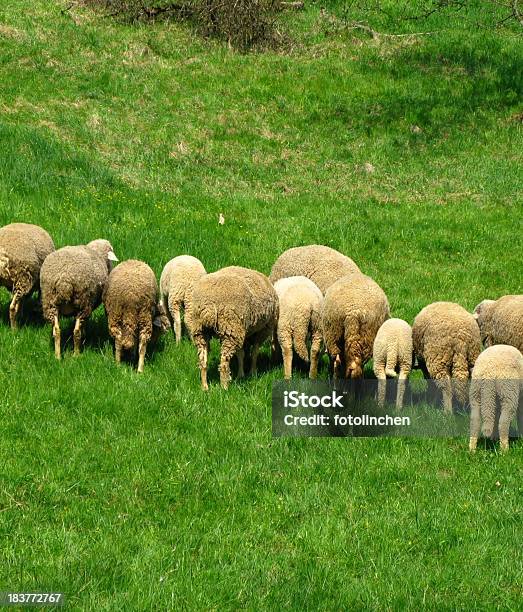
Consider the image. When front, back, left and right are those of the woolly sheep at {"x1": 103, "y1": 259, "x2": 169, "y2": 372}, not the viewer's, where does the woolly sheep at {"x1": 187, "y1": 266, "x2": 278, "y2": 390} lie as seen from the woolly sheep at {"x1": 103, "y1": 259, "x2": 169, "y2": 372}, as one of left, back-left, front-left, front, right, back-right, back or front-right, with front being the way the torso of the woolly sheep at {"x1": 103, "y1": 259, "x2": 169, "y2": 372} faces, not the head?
back-right

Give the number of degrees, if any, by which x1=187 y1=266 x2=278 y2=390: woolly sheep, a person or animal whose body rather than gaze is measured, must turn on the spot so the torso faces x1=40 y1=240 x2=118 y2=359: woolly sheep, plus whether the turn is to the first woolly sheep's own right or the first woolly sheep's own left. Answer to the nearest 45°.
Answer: approximately 135° to the first woolly sheep's own left

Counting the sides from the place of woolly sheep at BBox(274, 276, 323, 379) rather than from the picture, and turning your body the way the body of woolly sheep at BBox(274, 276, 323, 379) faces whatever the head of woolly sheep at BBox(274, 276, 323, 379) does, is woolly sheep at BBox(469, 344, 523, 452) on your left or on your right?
on your right

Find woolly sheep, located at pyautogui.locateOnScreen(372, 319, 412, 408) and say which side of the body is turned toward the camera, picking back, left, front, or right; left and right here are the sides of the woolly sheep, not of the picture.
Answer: back

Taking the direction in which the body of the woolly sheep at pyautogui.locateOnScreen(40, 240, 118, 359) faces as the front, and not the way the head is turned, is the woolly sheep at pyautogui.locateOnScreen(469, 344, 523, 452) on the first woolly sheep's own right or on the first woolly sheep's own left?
on the first woolly sheep's own right

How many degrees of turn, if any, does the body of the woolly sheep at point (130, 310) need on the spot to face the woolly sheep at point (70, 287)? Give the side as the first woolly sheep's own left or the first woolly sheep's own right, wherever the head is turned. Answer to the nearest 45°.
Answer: approximately 90° to the first woolly sheep's own left

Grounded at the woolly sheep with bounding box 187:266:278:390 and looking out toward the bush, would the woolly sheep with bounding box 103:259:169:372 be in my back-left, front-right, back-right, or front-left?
front-left

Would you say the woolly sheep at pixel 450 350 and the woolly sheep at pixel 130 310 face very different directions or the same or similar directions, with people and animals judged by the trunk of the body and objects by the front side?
same or similar directions

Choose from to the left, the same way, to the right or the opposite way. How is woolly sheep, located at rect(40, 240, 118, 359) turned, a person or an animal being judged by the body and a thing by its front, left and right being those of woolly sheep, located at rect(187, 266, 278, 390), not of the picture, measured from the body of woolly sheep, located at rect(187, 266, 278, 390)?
the same way

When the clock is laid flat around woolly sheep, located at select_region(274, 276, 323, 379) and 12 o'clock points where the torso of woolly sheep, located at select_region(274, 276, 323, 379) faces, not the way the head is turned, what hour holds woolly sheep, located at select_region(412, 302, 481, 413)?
woolly sheep, located at select_region(412, 302, 481, 413) is roughly at 4 o'clock from woolly sheep, located at select_region(274, 276, 323, 379).

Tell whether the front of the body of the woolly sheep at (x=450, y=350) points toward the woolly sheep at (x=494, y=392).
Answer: no

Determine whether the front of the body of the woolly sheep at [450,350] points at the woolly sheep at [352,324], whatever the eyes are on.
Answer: no

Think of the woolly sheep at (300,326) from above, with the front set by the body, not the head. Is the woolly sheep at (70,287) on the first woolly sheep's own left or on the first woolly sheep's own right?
on the first woolly sheep's own left

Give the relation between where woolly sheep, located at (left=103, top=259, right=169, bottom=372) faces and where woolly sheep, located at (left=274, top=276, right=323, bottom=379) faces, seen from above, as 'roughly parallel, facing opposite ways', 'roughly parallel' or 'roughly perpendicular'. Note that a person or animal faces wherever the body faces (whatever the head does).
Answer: roughly parallel

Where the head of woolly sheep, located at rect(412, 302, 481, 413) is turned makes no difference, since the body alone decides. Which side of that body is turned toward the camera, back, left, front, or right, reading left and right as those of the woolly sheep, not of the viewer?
back

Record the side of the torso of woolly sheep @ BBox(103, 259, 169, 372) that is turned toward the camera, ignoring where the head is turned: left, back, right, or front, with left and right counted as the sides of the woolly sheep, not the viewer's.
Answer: back

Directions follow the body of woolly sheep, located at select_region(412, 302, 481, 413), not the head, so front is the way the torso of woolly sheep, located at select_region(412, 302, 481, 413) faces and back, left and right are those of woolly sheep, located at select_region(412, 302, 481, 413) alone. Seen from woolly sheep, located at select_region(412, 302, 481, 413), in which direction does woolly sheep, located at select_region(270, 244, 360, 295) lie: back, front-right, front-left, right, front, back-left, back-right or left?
front-left

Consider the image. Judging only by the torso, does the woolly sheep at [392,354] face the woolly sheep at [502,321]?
no

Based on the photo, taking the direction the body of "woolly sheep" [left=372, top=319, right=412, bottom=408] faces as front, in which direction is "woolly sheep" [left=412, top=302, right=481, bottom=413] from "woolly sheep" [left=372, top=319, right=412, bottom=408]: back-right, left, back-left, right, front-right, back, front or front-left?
right

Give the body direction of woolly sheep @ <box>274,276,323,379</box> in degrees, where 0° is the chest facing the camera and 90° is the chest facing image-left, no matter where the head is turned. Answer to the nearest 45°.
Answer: approximately 180°
